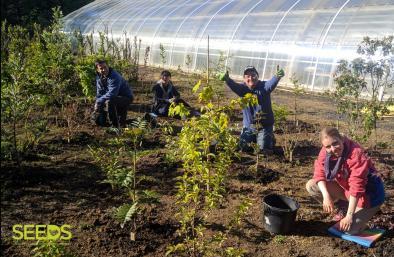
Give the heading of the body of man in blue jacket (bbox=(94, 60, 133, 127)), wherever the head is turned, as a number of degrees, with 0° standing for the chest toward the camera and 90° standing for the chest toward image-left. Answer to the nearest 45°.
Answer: approximately 45°

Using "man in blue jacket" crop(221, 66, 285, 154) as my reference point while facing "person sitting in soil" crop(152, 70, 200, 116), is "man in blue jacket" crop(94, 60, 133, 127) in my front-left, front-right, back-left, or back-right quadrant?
front-left

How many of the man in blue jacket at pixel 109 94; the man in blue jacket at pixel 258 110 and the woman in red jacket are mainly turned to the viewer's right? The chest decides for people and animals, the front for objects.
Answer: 0

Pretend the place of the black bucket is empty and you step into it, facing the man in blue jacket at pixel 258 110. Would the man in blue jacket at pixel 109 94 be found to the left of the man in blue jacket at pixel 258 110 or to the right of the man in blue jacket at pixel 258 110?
left

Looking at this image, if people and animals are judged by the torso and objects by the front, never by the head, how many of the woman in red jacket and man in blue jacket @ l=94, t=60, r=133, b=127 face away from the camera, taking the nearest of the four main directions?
0

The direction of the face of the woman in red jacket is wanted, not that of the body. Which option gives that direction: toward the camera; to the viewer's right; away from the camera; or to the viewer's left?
toward the camera

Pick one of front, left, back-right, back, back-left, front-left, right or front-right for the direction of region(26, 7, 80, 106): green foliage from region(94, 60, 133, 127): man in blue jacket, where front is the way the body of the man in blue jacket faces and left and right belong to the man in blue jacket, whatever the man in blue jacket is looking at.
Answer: right

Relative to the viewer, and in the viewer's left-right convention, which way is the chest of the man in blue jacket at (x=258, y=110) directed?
facing the viewer

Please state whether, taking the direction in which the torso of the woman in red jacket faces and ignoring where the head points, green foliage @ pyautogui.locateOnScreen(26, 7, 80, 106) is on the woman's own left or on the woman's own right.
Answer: on the woman's own right

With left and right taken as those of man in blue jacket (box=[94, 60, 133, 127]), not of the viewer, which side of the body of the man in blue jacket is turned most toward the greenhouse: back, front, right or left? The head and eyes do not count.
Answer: back

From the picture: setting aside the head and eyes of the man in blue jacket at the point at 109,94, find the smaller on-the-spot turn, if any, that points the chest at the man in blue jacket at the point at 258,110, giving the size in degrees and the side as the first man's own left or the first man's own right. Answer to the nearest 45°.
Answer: approximately 90° to the first man's own left

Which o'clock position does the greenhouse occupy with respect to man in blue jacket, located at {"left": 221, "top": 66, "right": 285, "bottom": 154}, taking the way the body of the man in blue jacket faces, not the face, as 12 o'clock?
The greenhouse is roughly at 6 o'clock from the man in blue jacket.
